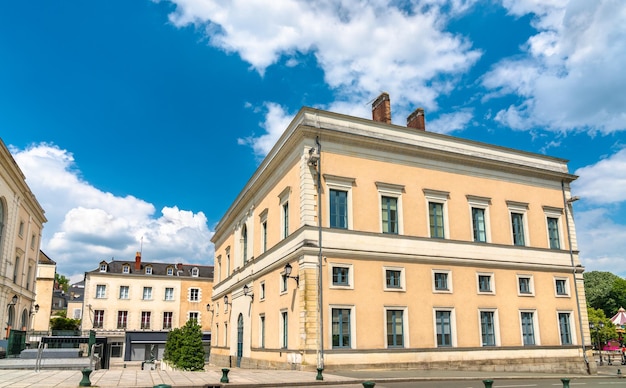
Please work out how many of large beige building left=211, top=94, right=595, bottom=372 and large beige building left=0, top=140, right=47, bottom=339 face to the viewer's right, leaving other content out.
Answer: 1

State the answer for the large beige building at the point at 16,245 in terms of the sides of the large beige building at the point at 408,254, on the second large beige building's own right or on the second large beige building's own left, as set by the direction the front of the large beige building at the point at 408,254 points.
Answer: on the second large beige building's own right

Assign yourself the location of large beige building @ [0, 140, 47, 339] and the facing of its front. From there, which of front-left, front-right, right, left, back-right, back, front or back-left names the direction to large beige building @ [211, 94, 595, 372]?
front-right

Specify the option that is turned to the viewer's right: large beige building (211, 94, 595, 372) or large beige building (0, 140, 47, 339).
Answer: large beige building (0, 140, 47, 339)

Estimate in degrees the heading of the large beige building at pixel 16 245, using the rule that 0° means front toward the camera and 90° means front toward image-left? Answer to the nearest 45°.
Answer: approximately 270°

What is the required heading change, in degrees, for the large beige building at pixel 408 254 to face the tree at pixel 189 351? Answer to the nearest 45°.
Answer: approximately 45° to its right

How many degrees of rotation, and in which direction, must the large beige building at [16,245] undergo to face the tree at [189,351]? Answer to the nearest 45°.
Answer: approximately 45° to its right
